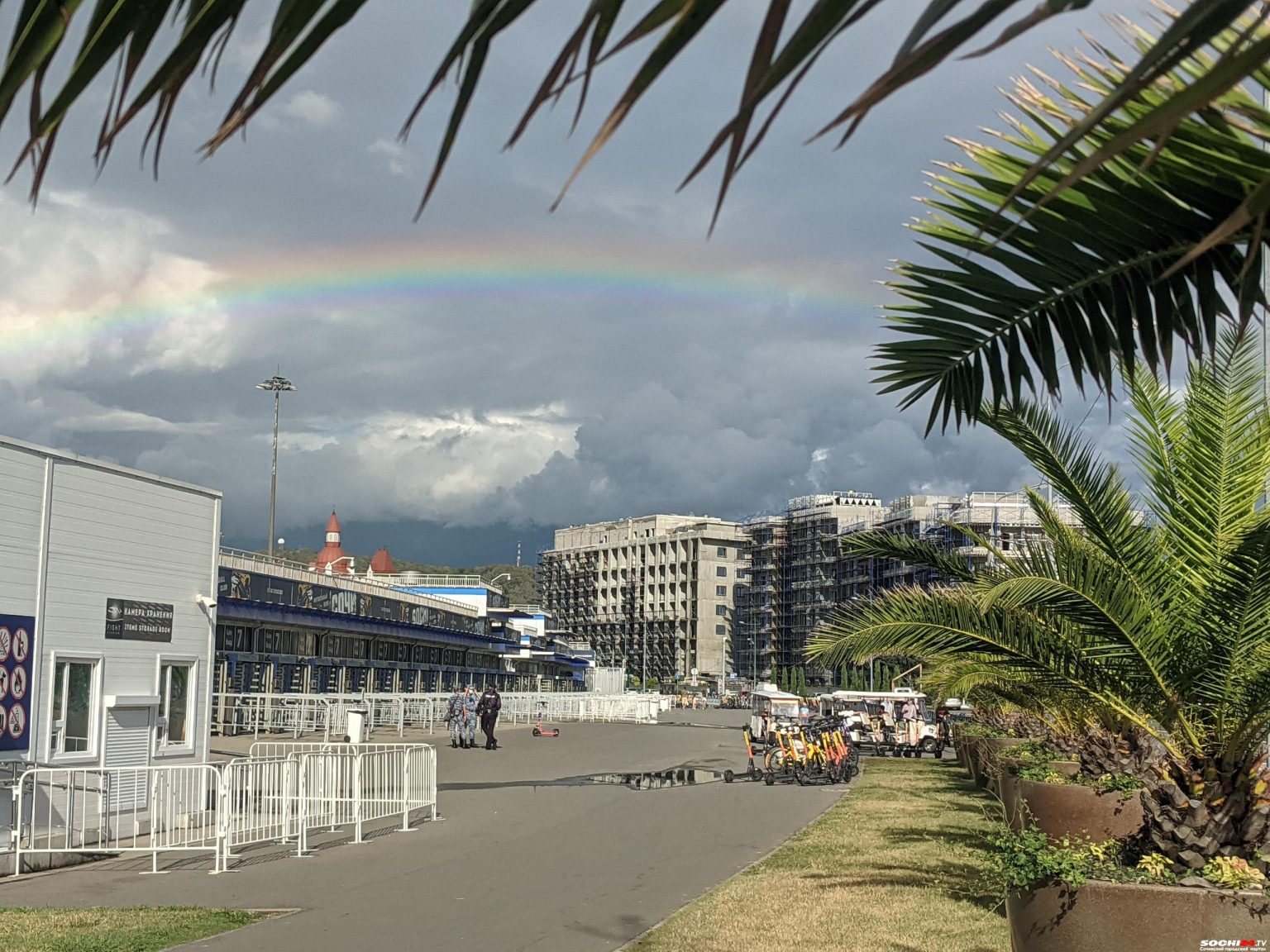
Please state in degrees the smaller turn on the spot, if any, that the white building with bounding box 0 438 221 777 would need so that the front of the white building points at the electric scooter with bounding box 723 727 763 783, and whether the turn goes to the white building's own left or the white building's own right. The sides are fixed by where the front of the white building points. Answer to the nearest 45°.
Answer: approximately 90° to the white building's own left

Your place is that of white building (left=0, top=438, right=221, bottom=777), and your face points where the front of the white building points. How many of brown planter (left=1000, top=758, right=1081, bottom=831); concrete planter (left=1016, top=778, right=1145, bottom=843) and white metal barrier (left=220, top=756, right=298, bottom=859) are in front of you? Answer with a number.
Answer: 3

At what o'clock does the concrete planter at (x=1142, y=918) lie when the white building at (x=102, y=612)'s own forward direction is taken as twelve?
The concrete planter is roughly at 1 o'clock from the white building.

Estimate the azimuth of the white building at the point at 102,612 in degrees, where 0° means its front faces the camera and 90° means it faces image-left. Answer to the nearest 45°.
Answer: approximately 315°
